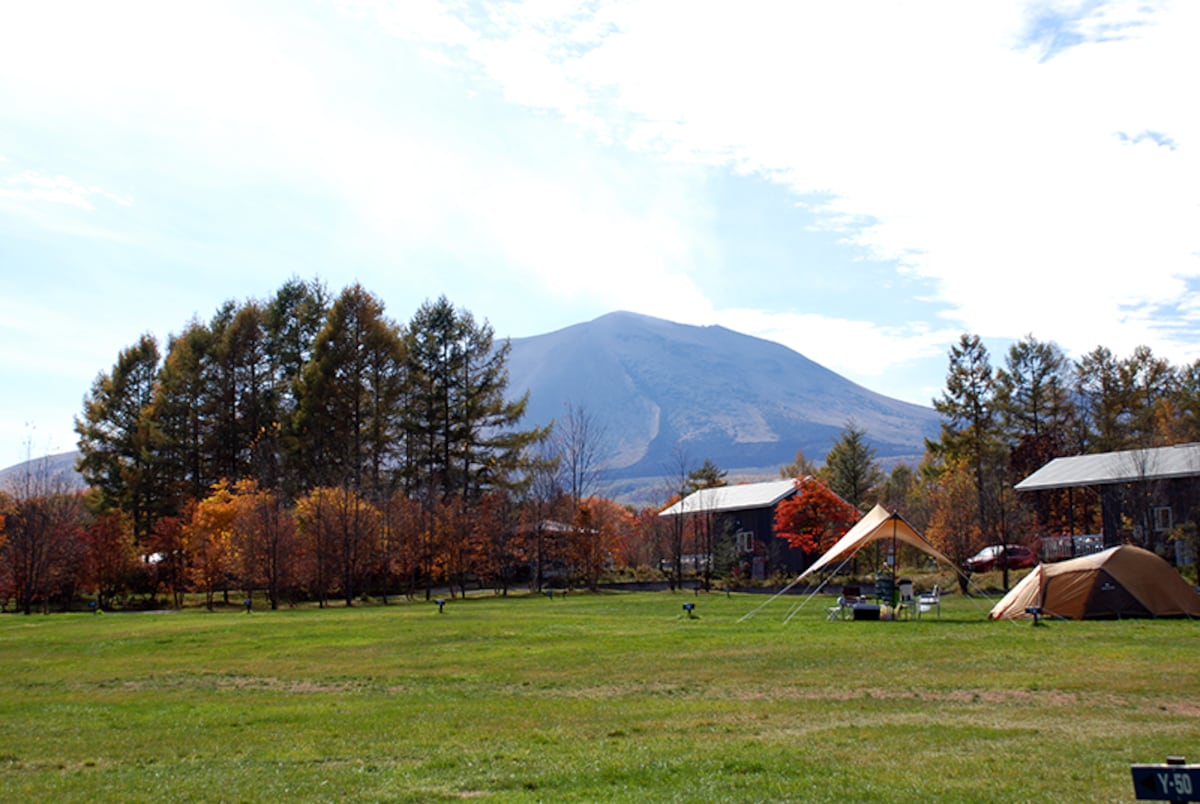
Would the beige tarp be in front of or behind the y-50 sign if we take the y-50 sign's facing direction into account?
behind

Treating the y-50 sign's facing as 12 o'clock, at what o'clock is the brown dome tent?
The brown dome tent is roughly at 6 o'clock from the y-50 sign.

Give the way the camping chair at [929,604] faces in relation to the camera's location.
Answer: facing to the left of the viewer

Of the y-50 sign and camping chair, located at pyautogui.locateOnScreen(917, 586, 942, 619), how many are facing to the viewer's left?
1

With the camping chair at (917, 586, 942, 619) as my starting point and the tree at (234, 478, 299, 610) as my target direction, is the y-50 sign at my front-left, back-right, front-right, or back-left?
back-left

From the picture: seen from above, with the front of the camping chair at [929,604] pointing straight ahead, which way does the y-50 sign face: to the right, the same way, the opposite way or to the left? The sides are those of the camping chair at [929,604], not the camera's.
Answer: to the left

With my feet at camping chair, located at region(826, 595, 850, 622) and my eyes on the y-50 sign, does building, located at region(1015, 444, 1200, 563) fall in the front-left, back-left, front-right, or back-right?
back-left

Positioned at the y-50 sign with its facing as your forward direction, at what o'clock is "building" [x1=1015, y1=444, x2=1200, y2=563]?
The building is roughly at 6 o'clock from the y-50 sign.
